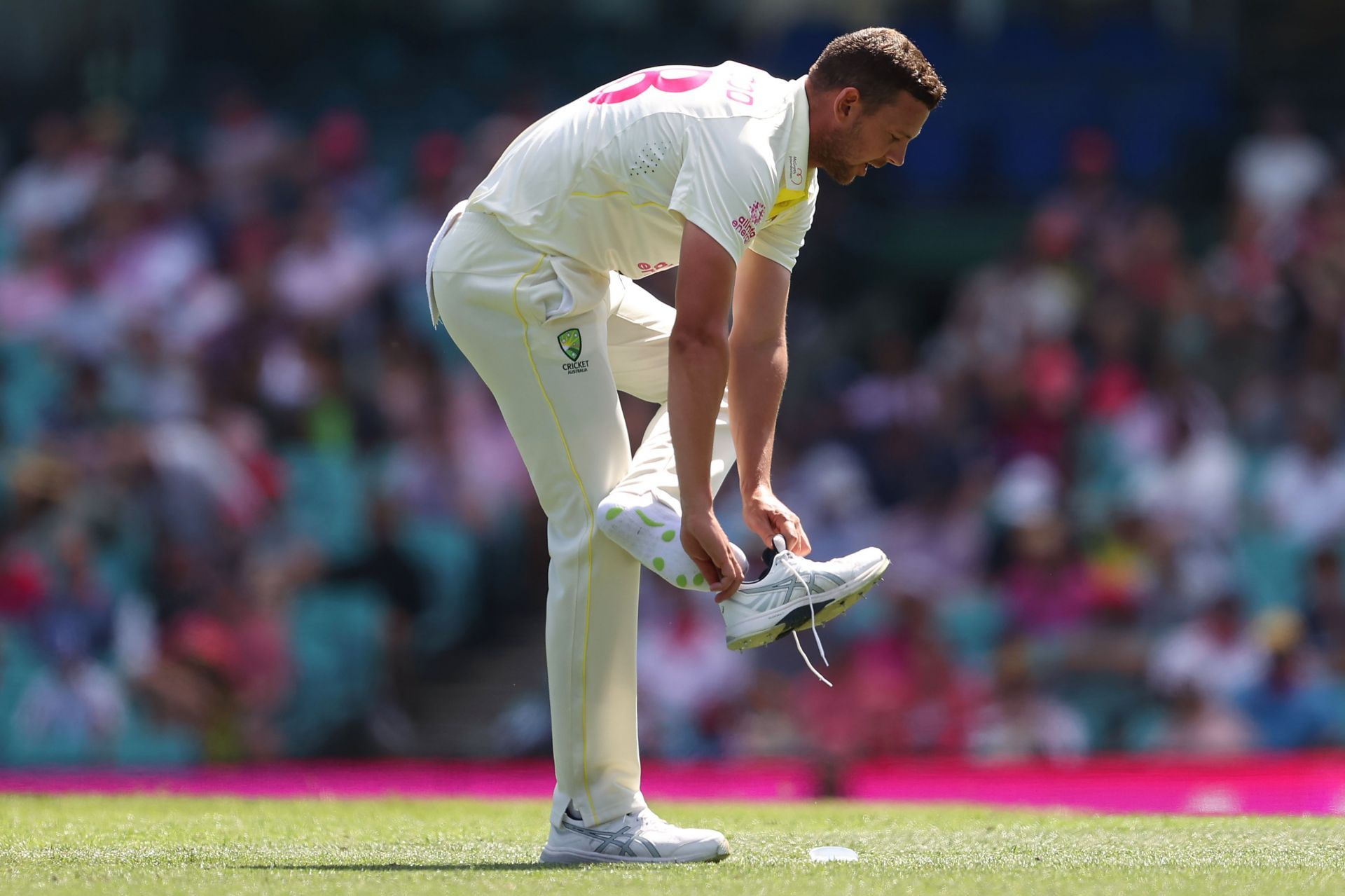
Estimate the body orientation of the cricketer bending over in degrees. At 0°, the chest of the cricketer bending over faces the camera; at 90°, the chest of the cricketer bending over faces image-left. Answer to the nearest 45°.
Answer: approximately 270°
